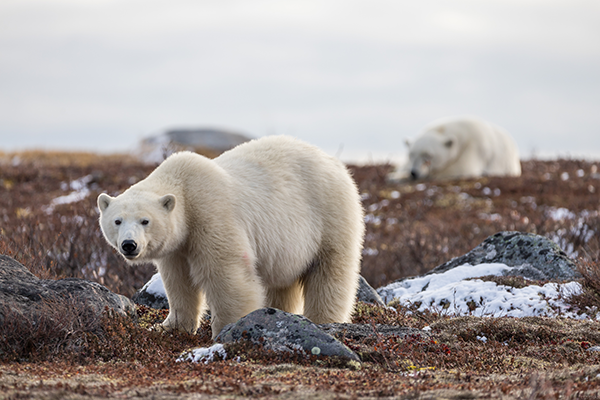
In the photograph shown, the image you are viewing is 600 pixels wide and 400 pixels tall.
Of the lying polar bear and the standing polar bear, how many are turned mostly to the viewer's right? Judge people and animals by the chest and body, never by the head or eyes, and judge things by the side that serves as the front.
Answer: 0

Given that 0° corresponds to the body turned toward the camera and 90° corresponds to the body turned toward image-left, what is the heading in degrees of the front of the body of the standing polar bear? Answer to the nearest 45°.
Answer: approximately 45°

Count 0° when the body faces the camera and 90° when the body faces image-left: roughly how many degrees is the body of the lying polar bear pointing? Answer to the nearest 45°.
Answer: approximately 45°

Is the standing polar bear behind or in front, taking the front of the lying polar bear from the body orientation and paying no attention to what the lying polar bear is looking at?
in front

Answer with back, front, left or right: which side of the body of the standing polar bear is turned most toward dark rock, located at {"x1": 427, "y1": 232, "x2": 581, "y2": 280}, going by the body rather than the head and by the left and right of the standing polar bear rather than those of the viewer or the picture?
back

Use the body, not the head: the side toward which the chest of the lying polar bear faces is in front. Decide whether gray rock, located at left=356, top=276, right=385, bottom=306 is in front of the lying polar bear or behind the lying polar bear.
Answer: in front

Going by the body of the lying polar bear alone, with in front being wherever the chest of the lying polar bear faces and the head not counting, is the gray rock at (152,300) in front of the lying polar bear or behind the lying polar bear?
in front

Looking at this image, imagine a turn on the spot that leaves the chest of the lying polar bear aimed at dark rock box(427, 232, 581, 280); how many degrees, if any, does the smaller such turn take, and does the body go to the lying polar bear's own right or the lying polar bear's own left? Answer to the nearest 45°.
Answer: approximately 45° to the lying polar bear's own left

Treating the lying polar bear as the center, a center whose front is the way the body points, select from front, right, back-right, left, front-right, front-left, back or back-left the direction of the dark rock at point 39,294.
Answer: front-left

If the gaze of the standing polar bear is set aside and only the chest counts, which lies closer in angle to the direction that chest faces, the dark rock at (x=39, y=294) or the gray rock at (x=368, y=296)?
the dark rock

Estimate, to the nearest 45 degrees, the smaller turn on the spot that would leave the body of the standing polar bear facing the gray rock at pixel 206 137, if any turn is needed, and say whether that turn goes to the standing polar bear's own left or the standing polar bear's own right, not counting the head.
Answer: approximately 135° to the standing polar bear's own right

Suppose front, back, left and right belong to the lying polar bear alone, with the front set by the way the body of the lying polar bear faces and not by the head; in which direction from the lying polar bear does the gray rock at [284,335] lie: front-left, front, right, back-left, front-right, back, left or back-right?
front-left
